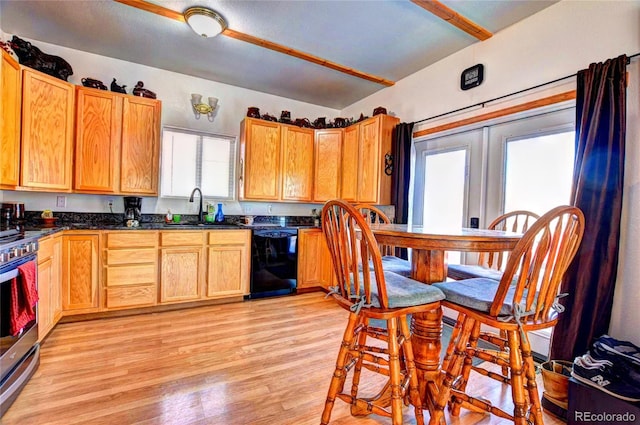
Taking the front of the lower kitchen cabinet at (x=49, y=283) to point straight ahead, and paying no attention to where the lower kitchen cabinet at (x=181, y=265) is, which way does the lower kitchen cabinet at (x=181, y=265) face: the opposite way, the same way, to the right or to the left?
to the right

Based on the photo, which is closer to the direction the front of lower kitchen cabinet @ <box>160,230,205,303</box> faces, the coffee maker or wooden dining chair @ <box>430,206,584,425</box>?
the wooden dining chair

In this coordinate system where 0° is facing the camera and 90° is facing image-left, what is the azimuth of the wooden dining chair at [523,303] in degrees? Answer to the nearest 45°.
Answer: approximately 135°

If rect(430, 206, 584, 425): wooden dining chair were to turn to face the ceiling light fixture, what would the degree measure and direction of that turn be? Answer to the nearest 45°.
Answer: approximately 45° to its left

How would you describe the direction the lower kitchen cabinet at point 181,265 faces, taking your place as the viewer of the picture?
facing the viewer

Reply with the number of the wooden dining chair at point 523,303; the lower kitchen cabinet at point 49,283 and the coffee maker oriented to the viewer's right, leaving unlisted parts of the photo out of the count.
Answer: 1

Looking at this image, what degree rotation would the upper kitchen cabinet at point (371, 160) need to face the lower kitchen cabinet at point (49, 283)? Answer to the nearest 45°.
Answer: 0° — it already faces it

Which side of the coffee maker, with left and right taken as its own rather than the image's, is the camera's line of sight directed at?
front

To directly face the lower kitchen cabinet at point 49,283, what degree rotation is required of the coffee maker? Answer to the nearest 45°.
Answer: approximately 45° to its right

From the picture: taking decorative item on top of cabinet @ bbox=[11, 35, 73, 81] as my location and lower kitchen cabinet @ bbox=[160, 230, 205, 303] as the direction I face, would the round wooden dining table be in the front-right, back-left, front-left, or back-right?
front-right

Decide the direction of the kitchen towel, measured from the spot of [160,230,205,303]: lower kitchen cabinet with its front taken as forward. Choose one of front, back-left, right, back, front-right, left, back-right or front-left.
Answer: front-right

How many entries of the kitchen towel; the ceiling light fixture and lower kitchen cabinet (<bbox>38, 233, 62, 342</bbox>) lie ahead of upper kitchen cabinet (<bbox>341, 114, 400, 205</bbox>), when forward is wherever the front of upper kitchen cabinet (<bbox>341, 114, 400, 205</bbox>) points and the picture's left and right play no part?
3

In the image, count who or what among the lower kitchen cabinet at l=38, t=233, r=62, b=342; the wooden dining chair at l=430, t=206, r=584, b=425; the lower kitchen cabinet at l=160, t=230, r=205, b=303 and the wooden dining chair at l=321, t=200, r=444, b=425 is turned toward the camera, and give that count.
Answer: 1

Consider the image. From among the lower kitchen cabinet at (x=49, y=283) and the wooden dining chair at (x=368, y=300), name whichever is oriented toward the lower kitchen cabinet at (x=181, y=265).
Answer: the lower kitchen cabinet at (x=49, y=283)
